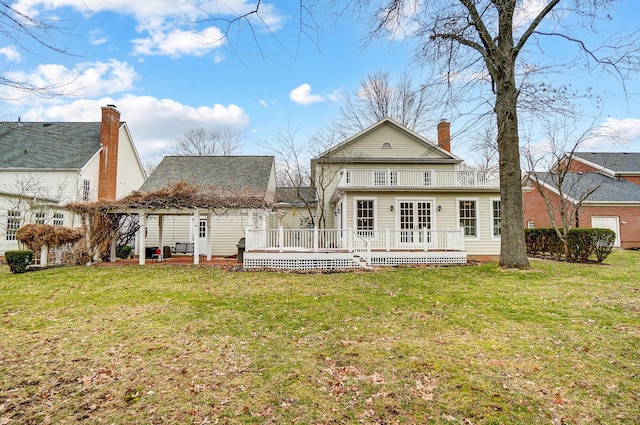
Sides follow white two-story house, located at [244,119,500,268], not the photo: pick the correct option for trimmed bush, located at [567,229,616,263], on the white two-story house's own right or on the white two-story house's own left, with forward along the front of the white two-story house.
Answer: on the white two-story house's own right

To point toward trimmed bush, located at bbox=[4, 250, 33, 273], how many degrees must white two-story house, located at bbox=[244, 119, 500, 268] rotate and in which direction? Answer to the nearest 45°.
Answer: approximately 135° to its left

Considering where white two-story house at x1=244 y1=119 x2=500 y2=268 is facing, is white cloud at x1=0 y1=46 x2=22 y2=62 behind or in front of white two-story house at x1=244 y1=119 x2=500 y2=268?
behind

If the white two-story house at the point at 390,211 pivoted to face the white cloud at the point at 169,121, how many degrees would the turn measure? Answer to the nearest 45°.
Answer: approximately 45° to its left

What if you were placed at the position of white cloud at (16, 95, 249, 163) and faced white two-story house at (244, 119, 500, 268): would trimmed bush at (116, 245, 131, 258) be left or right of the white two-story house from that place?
right

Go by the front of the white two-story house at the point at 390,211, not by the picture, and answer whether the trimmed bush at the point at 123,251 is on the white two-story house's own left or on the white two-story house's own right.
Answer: on the white two-story house's own left

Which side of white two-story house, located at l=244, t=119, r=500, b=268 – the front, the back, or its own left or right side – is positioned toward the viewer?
back
